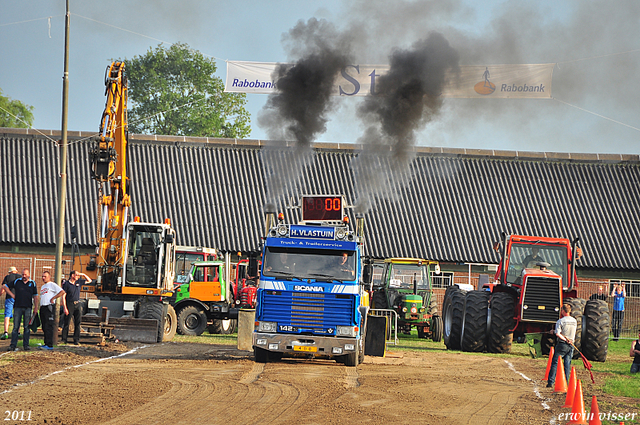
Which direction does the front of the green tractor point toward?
toward the camera

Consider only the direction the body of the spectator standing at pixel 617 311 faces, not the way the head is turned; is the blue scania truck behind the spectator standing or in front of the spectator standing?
in front

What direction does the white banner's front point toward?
toward the camera

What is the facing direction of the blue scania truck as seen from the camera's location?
facing the viewer

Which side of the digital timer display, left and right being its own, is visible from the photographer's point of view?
front

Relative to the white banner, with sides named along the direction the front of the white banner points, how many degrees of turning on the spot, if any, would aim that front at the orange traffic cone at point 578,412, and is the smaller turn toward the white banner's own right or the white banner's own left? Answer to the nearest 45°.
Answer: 0° — it already faces it

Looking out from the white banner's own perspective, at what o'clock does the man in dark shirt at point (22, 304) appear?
The man in dark shirt is roughly at 1 o'clock from the white banner.

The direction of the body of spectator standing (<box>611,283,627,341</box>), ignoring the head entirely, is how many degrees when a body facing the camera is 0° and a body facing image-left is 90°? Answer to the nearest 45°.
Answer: approximately 0°

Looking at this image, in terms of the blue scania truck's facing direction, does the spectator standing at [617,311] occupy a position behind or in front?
behind

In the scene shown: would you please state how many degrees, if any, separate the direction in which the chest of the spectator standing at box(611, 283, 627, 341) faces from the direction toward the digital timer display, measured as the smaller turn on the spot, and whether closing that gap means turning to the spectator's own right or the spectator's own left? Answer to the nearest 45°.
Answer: approximately 45° to the spectator's own right

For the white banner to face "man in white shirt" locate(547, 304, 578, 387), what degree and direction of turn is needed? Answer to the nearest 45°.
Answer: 0° — it already faces them

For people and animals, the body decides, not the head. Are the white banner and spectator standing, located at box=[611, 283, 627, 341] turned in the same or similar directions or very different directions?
same or similar directions
